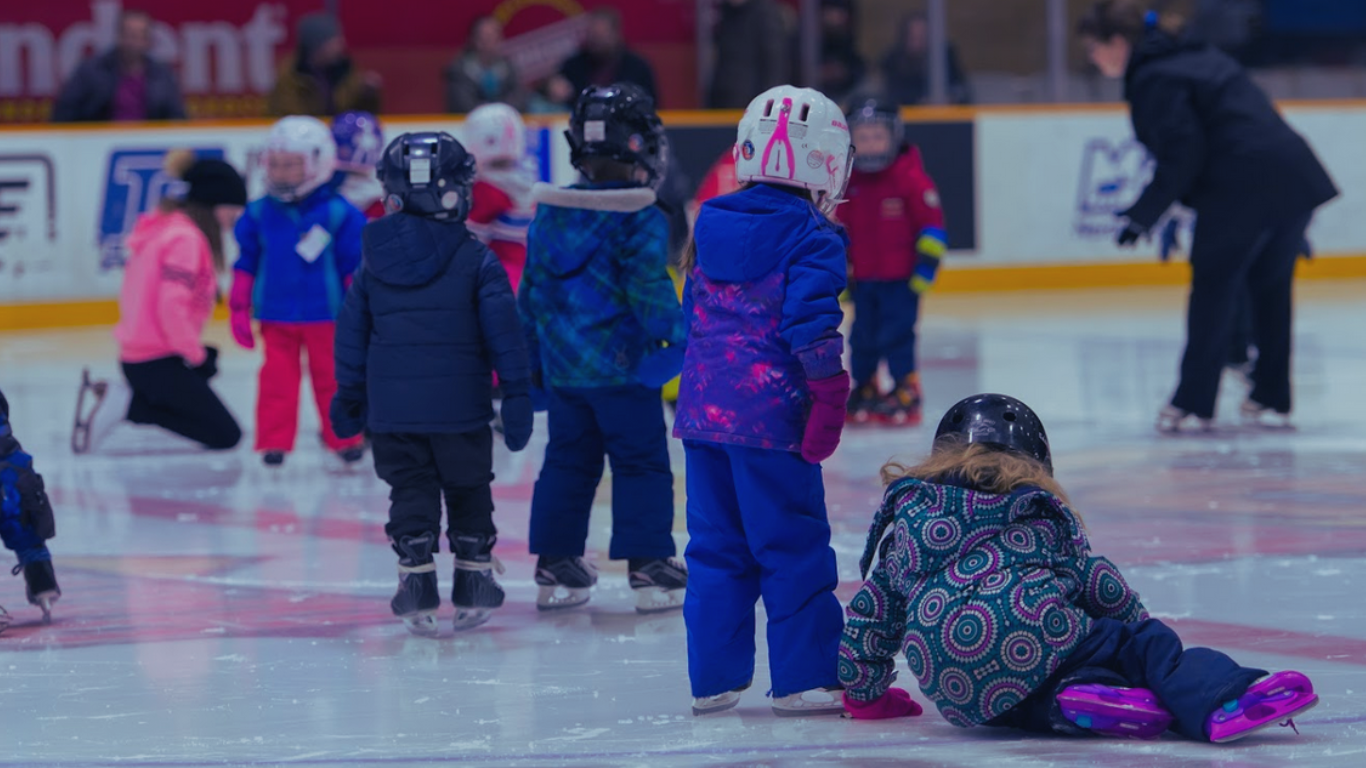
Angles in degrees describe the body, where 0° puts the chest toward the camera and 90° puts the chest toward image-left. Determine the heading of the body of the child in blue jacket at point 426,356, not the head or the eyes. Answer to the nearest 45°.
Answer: approximately 180°

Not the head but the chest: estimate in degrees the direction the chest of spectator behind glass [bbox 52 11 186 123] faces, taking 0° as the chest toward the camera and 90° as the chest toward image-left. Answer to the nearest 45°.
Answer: approximately 0°

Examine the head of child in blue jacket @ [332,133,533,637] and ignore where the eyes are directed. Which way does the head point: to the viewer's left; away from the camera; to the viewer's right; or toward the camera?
away from the camera

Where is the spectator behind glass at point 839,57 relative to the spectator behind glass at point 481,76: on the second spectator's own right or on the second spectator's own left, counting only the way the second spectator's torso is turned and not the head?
on the second spectator's own left

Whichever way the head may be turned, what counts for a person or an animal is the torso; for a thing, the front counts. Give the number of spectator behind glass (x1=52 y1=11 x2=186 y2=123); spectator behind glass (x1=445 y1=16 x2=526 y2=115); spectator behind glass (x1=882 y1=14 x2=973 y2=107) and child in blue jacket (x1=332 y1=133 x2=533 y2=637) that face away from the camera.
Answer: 1

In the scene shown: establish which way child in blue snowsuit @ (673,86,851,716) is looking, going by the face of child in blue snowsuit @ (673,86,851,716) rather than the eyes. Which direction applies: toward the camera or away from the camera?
away from the camera

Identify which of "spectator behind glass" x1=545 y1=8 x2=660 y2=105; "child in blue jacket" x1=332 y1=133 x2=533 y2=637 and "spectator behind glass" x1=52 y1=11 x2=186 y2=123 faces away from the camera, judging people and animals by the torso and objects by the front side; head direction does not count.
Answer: the child in blue jacket

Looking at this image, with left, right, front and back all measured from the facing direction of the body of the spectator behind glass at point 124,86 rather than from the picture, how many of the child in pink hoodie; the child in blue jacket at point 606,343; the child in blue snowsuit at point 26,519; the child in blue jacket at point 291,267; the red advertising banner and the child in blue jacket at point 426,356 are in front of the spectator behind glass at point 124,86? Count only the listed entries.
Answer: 5
